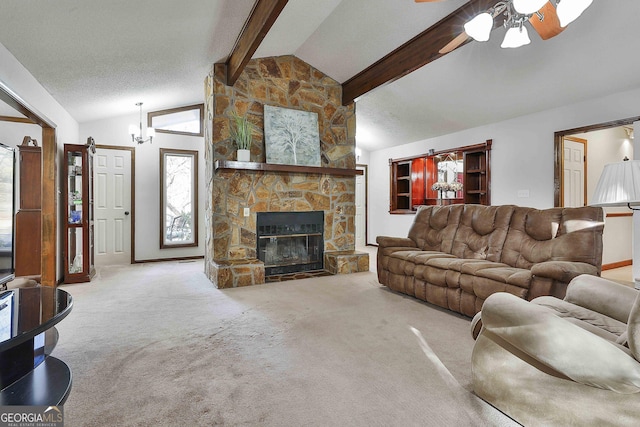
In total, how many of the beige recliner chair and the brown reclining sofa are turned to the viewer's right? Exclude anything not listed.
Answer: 0

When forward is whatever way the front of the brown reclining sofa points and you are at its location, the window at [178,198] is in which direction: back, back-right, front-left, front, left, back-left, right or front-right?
front-right

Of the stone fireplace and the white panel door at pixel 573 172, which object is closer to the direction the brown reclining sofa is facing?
the stone fireplace

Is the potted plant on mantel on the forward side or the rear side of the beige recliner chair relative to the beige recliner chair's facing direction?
on the forward side

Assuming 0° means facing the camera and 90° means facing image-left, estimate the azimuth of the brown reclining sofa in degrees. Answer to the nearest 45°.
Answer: approximately 45°

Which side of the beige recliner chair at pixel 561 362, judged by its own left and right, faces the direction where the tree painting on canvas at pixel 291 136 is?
front

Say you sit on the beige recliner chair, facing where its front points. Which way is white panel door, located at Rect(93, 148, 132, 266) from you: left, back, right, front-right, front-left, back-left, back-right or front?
front-left

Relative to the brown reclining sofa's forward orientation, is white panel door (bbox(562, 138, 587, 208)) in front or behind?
behind

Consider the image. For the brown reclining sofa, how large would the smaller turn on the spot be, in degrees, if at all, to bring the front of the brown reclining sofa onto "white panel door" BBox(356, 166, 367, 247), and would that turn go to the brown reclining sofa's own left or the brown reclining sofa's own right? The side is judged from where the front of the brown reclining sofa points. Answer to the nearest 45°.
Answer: approximately 90° to the brown reclining sofa's own right

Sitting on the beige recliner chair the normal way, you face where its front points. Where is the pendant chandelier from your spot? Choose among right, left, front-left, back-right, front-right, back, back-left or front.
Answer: front-left

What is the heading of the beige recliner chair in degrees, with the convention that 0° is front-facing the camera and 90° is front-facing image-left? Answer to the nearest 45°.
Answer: approximately 135°

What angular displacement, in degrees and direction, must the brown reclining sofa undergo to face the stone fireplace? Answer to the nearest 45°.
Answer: approximately 45° to its right
